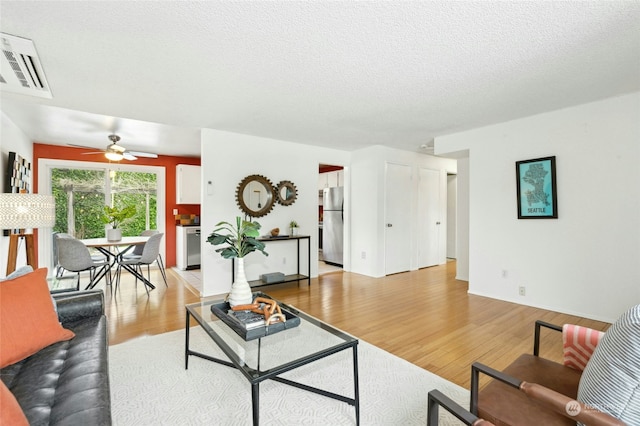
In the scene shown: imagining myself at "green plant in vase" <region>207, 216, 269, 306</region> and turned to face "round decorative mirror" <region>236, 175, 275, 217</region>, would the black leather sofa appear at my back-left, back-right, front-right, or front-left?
back-left

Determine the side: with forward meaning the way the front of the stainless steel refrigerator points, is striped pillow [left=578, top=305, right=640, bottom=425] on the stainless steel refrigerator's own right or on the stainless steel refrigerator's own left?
on the stainless steel refrigerator's own left

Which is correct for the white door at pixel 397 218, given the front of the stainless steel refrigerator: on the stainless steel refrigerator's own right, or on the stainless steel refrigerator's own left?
on the stainless steel refrigerator's own left

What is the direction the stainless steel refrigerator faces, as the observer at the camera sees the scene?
facing the viewer and to the left of the viewer

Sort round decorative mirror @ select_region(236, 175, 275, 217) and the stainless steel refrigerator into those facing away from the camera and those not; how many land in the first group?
0

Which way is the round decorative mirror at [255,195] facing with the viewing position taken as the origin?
facing the viewer and to the right of the viewer

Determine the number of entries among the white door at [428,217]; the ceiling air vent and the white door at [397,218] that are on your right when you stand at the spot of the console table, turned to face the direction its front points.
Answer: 1

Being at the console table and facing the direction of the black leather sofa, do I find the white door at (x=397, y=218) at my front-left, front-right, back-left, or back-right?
back-left

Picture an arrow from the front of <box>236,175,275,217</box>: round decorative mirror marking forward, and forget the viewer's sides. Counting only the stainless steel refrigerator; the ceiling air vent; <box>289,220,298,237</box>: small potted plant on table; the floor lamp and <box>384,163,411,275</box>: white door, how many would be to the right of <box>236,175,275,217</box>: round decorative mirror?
2

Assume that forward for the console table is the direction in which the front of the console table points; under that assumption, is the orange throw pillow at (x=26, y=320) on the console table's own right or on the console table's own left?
on the console table's own right

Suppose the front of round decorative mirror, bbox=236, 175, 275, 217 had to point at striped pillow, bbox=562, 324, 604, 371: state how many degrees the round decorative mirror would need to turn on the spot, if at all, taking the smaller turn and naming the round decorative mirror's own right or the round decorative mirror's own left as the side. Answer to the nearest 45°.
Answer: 0° — it already faces it

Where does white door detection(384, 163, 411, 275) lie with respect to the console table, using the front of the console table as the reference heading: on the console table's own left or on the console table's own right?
on the console table's own left

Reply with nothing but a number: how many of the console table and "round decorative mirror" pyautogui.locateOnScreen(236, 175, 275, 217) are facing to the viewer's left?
0
